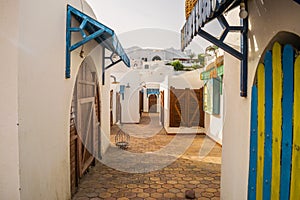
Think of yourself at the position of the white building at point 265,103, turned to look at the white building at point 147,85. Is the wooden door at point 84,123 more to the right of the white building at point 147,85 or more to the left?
left

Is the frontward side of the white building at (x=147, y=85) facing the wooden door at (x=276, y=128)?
yes

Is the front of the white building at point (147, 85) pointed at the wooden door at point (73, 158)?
yes

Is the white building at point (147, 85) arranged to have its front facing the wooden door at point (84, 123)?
yes

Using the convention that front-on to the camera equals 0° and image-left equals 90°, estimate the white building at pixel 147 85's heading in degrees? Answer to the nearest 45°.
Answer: approximately 0°

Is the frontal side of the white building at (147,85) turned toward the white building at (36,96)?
yes

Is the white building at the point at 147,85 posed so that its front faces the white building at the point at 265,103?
yes
